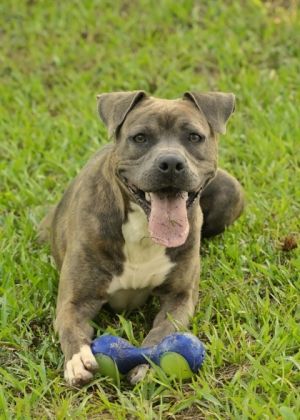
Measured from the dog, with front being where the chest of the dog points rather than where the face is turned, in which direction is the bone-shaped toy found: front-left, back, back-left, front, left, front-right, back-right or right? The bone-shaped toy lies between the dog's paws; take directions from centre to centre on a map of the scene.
front

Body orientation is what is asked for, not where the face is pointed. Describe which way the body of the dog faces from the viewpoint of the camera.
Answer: toward the camera
